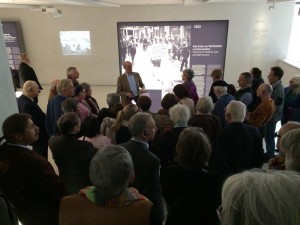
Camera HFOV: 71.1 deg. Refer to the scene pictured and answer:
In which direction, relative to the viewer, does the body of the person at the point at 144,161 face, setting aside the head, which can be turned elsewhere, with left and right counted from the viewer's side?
facing away from the viewer and to the right of the viewer

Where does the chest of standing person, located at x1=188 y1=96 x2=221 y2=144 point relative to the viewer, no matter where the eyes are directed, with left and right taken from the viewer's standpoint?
facing away from the viewer

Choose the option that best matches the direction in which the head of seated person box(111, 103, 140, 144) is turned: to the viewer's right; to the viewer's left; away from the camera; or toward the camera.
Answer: away from the camera

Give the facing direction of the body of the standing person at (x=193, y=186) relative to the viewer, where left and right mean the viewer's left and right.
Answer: facing away from the viewer

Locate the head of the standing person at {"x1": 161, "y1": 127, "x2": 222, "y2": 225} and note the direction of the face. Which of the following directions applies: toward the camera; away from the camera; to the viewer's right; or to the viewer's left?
away from the camera

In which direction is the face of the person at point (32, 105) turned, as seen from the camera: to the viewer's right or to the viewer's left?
to the viewer's right

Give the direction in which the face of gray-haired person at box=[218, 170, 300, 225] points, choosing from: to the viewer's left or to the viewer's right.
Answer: to the viewer's left

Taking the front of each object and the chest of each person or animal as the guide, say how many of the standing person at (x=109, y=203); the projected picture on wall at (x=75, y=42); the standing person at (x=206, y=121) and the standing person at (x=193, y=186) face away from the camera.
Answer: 3

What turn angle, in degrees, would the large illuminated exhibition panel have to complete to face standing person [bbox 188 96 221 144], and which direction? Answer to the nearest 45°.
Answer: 0° — it already faces them

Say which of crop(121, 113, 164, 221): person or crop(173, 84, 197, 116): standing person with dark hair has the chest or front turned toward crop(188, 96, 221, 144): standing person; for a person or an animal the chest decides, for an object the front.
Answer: crop(121, 113, 164, 221): person

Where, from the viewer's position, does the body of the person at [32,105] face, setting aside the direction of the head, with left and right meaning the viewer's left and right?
facing to the right of the viewer

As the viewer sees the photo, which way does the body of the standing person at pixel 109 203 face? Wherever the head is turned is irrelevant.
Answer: away from the camera

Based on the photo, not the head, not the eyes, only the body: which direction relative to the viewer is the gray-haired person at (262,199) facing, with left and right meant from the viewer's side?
facing away from the viewer

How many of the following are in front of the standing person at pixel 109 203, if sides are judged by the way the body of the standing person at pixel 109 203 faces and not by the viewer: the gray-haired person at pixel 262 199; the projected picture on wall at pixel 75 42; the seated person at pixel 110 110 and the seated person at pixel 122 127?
3
